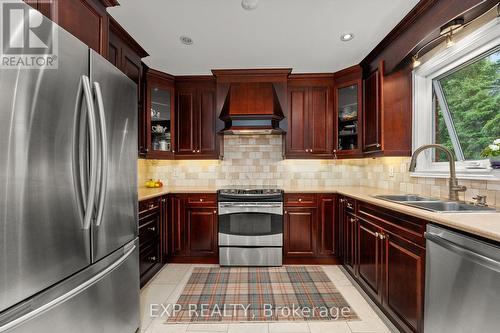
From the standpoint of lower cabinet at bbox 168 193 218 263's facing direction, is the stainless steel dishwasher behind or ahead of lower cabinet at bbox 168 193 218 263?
ahead

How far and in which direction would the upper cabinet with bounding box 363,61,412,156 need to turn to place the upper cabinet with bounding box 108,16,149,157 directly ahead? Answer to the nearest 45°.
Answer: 0° — it already faces it

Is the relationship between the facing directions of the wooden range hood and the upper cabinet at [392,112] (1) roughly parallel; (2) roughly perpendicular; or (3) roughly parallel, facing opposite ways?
roughly perpendicular

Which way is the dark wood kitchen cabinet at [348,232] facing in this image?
to the viewer's left

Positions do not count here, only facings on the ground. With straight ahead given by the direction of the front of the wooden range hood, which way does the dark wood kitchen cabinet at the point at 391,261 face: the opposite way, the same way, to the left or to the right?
to the right

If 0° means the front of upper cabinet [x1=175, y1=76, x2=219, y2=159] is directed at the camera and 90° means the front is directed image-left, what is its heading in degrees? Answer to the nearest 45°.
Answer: approximately 0°

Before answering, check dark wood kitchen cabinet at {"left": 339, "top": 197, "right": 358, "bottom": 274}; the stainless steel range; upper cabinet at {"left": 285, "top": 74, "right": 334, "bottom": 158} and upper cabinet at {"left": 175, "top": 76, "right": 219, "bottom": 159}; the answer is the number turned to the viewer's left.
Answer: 1
